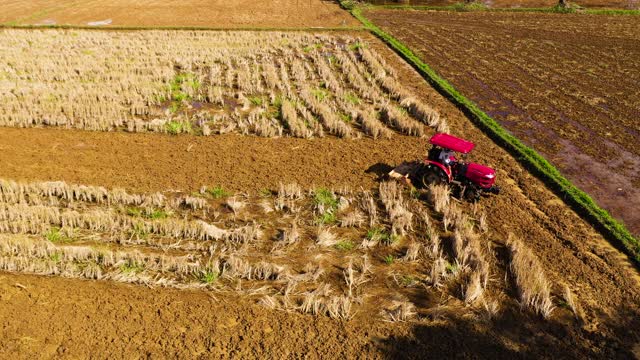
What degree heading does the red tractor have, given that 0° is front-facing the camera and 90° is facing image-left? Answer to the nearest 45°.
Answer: approximately 315°
